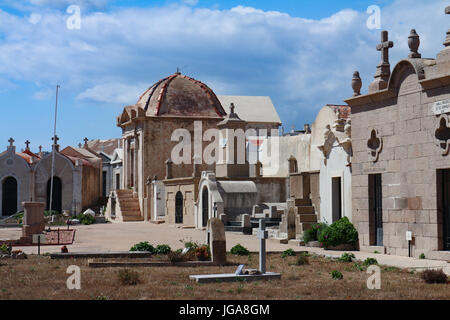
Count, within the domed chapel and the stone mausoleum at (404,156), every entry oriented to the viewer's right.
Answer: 0

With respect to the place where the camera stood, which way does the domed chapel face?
facing to the left of the viewer

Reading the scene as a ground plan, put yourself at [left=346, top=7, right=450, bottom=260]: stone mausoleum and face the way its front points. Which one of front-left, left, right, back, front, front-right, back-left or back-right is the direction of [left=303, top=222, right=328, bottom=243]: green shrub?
right

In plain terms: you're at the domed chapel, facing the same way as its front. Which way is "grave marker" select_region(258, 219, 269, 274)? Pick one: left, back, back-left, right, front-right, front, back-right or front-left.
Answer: left

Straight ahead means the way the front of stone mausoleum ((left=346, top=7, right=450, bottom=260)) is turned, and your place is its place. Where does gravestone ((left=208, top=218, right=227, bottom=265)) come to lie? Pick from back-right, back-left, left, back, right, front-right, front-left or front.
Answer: front

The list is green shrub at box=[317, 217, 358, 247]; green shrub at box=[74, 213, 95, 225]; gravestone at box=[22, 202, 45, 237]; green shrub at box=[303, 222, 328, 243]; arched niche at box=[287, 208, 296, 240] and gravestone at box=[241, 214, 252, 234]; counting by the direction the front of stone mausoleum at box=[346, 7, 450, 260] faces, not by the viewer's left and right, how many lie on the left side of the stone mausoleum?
0

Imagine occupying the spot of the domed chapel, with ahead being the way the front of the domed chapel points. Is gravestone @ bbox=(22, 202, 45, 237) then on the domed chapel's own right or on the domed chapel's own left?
on the domed chapel's own left

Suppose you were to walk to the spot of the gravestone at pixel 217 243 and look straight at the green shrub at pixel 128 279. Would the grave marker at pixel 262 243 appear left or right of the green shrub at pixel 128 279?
left

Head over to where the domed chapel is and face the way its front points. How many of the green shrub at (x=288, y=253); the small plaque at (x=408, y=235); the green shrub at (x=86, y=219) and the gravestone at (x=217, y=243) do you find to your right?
0

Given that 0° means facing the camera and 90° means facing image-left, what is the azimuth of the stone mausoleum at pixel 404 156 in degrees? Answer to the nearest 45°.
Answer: approximately 45°
